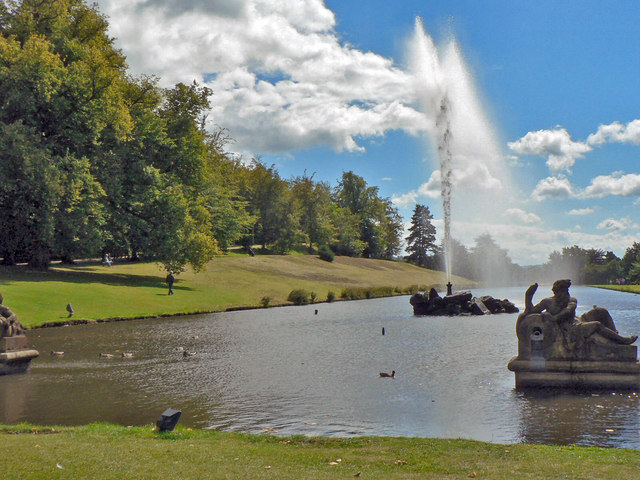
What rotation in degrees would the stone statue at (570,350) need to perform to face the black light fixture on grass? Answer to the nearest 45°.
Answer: approximately 45° to its right

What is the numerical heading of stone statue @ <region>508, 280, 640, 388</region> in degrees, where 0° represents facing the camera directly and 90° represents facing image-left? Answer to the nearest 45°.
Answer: approximately 0°

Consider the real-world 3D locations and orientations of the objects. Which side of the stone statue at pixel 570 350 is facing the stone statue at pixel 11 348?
right

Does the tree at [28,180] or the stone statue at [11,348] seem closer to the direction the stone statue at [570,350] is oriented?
the stone statue

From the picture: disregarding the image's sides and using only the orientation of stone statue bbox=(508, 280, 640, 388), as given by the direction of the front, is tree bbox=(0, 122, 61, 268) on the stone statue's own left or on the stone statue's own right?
on the stone statue's own right

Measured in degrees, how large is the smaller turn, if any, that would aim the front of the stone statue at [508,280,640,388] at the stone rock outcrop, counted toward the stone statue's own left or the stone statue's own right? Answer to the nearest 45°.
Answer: approximately 180°
